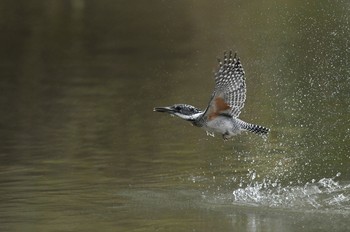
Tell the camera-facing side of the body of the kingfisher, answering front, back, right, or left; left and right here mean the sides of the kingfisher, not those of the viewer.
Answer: left
